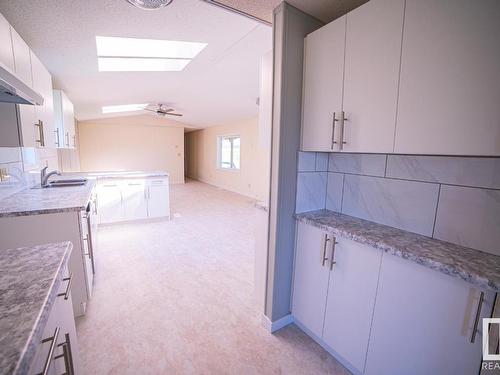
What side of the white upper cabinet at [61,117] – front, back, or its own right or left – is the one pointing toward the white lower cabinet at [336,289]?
front

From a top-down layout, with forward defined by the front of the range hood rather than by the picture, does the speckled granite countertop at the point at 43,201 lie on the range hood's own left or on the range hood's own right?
on the range hood's own left

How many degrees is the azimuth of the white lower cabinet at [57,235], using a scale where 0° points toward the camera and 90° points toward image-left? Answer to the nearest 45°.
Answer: approximately 270°

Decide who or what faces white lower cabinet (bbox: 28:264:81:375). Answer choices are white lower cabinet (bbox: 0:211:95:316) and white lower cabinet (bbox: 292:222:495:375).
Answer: white lower cabinet (bbox: 292:222:495:375)

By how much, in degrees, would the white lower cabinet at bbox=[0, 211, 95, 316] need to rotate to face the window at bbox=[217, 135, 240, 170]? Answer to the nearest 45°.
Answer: approximately 45° to its left

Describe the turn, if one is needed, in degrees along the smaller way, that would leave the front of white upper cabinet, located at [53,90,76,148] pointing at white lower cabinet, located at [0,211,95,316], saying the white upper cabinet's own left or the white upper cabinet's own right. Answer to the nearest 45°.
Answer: approximately 45° to the white upper cabinet's own right

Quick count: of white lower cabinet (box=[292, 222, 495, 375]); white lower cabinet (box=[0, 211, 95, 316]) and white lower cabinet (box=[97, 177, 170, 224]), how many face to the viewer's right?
1

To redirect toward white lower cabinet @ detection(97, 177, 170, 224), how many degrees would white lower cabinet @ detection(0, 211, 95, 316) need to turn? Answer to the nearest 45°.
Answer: approximately 45° to its left

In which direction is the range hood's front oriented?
to the viewer's right

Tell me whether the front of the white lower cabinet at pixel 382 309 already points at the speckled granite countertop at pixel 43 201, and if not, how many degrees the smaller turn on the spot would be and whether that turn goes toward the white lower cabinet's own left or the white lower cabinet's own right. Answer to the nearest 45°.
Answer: approximately 45° to the white lower cabinet's own right

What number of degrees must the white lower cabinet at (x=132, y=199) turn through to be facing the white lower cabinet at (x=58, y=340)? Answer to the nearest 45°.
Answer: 0° — it already faces it

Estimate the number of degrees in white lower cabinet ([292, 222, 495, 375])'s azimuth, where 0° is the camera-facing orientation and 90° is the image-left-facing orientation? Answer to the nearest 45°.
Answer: approximately 45°

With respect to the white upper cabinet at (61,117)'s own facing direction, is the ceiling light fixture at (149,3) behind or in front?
in front

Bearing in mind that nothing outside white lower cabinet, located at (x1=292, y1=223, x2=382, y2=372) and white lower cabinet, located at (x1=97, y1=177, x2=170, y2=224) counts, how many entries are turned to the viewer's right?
0
